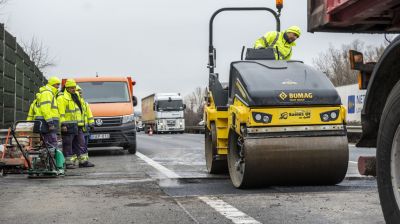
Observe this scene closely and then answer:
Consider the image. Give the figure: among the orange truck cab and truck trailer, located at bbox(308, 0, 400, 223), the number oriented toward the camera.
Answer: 1

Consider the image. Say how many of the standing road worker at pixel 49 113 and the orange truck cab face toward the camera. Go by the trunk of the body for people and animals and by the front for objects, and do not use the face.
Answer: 1

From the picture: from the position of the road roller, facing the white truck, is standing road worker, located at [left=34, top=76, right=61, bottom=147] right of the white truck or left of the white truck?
left

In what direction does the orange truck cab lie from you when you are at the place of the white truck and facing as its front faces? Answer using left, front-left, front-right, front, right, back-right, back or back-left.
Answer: front-right

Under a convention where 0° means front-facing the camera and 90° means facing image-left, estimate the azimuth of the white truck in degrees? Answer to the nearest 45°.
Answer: approximately 315°

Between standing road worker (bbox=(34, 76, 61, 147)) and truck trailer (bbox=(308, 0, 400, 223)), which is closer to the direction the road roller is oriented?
the truck trailer

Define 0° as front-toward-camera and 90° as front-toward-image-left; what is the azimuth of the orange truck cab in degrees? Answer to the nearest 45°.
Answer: approximately 0°
